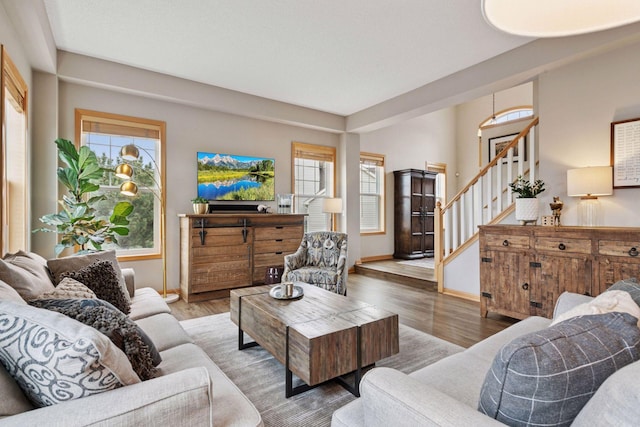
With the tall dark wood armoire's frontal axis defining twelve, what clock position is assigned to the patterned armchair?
The patterned armchair is roughly at 2 o'clock from the tall dark wood armoire.

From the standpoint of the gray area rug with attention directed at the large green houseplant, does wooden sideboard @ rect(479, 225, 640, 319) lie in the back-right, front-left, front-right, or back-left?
back-right

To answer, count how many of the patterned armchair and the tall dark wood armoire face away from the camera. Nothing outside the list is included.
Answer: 0

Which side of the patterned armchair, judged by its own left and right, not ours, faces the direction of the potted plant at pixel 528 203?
left

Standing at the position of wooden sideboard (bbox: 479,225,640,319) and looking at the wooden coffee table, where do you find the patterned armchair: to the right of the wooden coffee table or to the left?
right

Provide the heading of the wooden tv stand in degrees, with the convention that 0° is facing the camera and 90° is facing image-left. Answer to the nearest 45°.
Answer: approximately 315°

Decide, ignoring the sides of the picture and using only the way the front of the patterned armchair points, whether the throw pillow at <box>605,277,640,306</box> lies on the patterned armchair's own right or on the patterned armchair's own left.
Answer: on the patterned armchair's own left

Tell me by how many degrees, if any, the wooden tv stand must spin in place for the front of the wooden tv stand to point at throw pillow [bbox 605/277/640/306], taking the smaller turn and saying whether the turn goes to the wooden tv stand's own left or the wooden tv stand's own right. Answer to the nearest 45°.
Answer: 0° — it already faces it

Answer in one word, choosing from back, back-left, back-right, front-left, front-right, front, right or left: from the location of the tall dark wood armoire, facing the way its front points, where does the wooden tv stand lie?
right

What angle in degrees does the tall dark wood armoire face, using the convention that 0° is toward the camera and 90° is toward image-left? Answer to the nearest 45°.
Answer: approximately 315°

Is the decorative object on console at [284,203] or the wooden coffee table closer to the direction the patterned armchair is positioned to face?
the wooden coffee table

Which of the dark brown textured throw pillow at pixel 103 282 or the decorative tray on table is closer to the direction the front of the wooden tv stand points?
the decorative tray on table
